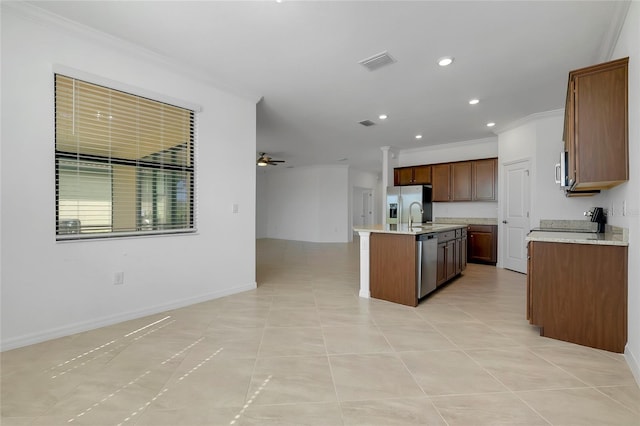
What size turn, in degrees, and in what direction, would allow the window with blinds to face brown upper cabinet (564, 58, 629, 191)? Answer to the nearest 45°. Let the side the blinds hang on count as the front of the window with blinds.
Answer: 0° — it already faces it

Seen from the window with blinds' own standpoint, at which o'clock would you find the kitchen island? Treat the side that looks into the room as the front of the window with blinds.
The kitchen island is roughly at 11 o'clock from the window with blinds.

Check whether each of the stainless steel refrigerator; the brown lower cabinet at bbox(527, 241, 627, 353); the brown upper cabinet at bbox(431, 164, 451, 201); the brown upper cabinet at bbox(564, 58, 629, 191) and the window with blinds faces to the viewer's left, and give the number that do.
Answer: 2

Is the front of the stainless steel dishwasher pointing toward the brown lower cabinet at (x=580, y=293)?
yes

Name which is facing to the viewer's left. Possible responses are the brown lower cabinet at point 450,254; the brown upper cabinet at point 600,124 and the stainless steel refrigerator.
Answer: the brown upper cabinet

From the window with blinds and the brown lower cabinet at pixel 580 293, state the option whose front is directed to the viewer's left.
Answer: the brown lower cabinet

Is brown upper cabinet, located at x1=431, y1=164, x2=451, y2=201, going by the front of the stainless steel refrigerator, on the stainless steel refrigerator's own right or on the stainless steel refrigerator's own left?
on the stainless steel refrigerator's own left

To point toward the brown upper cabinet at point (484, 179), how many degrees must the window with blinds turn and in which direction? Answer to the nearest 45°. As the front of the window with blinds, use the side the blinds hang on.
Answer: approximately 45° to its left

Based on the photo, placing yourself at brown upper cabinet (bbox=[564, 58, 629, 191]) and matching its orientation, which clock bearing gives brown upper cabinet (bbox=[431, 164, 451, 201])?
brown upper cabinet (bbox=[431, 164, 451, 201]) is roughly at 2 o'clock from brown upper cabinet (bbox=[564, 58, 629, 191]).

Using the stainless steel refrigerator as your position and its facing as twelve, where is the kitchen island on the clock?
The kitchen island is roughly at 12 o'clock from the stainless steel refrigerator.

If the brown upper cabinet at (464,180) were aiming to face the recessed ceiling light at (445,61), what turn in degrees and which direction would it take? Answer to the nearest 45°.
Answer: approximately 45° to its left

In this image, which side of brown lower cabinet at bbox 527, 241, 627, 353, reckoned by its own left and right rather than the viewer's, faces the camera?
left

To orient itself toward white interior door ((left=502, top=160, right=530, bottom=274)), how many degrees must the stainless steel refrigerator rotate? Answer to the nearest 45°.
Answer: approximately 45° to its left

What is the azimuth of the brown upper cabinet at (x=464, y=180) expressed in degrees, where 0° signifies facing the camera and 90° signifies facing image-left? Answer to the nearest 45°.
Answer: approximately 45°

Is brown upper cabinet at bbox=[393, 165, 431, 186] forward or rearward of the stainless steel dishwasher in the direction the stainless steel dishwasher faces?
rearward

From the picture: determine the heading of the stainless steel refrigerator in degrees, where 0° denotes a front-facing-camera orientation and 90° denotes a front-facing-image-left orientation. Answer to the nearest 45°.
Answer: approximately 0°
